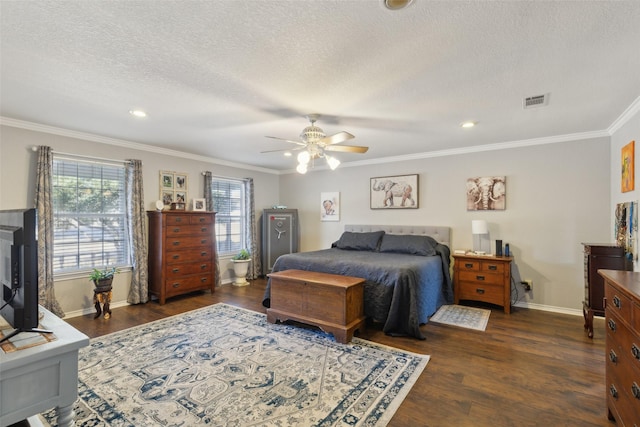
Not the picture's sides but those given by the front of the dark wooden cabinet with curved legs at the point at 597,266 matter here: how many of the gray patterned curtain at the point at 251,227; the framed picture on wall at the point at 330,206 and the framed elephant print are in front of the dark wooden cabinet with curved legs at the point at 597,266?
3

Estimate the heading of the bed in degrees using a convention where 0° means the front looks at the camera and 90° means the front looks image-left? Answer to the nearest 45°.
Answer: approximately 45°

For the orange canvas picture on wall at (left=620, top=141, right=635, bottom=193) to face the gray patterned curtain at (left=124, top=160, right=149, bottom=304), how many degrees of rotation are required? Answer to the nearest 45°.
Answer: approximately 45° to its left

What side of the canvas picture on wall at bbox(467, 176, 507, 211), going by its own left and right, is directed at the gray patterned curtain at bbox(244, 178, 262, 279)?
right

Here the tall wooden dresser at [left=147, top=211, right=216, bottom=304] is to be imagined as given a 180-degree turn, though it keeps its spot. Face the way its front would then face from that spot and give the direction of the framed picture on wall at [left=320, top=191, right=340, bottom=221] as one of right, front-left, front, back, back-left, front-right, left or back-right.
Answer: back-right

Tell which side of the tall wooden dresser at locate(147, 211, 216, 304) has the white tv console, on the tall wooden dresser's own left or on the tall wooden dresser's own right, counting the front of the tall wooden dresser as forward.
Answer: on the tall wooden dresser's own right

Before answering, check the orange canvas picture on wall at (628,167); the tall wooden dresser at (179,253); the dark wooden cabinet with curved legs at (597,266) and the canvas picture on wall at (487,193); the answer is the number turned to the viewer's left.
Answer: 2

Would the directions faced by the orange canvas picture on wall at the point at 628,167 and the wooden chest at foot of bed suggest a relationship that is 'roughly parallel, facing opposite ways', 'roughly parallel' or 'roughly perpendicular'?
roughly perpendicular

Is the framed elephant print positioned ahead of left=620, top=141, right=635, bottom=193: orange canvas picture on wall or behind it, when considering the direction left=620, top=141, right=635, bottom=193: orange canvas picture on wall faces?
ahead

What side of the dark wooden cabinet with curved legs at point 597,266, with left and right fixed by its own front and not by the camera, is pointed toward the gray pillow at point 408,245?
front

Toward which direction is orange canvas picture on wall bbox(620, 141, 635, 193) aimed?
to the viewer's left

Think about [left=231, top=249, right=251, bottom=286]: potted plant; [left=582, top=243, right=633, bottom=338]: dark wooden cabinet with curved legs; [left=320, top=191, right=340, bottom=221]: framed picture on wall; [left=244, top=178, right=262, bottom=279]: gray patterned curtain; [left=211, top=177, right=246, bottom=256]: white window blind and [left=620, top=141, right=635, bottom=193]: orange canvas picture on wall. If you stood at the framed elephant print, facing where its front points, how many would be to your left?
2

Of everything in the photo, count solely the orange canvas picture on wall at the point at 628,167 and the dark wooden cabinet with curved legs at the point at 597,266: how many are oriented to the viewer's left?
2

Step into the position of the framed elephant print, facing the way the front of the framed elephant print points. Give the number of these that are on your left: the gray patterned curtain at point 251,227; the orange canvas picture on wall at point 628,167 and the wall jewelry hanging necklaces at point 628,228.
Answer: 2

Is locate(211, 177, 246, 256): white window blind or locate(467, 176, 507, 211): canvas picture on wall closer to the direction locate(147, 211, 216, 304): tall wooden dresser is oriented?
the canvas picture on wall

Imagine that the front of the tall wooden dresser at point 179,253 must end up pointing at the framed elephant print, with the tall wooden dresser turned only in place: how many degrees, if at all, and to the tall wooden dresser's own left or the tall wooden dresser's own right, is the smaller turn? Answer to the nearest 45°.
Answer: approximately 45° to the tall wooden dresser's own left

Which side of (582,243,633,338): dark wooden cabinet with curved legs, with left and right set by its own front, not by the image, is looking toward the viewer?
left

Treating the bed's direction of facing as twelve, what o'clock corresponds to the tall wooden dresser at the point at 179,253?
The tall wooden dresser is roughly at 2 o'clock from the bed.

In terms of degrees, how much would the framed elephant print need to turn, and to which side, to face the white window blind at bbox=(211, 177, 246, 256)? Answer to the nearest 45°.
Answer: approximately 45° to its right
